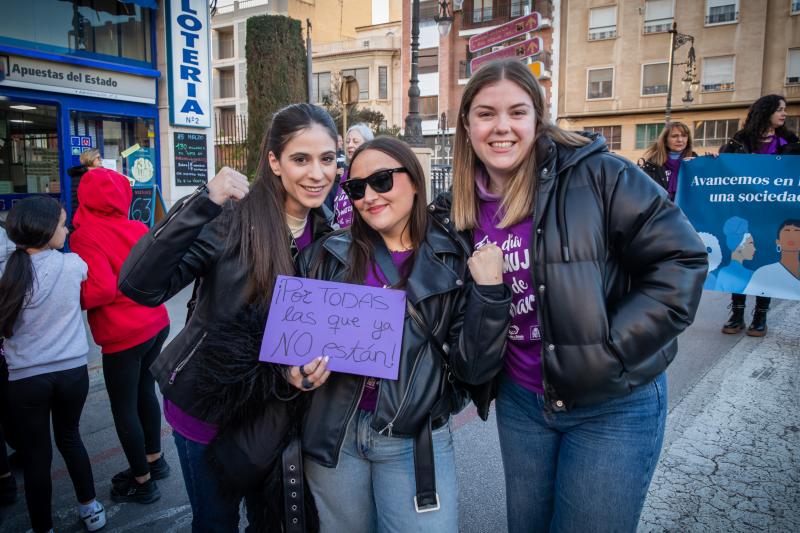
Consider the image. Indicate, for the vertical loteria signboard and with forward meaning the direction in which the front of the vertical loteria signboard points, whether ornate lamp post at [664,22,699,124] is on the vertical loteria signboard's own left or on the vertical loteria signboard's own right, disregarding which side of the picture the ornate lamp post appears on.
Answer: on the vertical loteria signboard's own left

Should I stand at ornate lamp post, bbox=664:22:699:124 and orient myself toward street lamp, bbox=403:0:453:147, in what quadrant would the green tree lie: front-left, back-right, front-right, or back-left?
front-right

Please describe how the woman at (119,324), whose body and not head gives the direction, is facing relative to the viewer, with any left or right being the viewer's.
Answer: facing away from the viewer and to the left of the viewer

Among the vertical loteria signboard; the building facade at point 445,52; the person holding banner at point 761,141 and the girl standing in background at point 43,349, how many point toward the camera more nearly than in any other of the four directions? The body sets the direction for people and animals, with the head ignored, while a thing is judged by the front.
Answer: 3

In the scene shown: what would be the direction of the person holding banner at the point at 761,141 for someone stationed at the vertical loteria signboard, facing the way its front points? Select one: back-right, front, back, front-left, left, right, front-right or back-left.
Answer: front-left

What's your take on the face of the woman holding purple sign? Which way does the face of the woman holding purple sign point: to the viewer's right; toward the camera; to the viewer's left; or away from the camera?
toward the camera

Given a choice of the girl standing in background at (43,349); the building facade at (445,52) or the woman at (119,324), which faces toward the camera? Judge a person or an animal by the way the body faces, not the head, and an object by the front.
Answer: the building facade

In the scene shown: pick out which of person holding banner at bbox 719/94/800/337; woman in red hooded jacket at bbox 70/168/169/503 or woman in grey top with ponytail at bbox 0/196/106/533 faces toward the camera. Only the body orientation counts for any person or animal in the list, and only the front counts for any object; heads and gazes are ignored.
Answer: the person holding banner

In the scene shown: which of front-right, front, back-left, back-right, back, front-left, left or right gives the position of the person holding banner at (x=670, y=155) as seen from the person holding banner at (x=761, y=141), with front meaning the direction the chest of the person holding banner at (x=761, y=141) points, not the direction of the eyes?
right

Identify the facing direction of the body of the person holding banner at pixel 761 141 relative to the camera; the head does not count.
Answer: toward the camera

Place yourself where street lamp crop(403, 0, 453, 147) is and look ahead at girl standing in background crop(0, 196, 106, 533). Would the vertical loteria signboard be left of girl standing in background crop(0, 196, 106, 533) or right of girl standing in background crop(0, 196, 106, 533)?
right

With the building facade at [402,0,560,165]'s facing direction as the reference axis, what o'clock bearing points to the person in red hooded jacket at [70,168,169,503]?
The person in red hooded jacket is roughly at 12 o'clock from the building facade.

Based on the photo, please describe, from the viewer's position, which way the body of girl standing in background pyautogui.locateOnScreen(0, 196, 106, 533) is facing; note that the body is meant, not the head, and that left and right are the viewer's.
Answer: facing away from the viewer and to the right of the viewer

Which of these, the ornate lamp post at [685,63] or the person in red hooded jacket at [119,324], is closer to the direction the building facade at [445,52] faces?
the person in red hooded jacket

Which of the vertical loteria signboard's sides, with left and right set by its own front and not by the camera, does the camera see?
front
